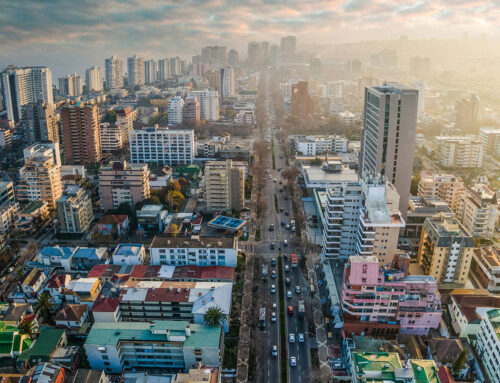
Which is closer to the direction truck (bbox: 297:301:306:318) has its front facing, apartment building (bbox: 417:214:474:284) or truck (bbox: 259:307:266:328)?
the apartment building

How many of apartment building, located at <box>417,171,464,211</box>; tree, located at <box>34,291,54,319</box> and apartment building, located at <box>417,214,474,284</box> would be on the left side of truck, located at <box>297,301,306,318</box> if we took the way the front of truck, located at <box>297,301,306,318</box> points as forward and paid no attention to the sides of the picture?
1

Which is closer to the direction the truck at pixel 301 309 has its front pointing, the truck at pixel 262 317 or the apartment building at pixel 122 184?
the apartment building

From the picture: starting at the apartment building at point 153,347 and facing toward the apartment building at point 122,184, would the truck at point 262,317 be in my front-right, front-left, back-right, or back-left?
front-right

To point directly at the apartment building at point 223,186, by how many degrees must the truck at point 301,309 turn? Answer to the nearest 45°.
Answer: approximately 45° to its left

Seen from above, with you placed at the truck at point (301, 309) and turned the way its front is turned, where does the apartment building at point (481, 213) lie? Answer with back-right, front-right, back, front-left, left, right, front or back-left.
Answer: front-right

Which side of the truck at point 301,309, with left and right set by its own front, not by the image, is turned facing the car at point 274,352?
back

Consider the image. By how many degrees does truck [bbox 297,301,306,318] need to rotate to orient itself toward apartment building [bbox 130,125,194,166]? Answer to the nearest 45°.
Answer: approximately 45° to its left

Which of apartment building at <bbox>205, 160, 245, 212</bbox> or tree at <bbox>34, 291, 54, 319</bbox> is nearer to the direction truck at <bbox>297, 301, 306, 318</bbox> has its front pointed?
the apartment building

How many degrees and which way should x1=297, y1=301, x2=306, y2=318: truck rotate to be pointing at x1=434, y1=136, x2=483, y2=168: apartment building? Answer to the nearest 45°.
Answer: approximately 45° to its right

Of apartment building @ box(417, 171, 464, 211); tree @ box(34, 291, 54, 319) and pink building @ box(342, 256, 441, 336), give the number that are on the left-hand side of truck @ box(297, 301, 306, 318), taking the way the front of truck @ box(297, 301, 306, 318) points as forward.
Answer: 1

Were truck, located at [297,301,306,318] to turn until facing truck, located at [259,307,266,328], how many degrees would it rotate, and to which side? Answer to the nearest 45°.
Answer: approximately 135° to its left

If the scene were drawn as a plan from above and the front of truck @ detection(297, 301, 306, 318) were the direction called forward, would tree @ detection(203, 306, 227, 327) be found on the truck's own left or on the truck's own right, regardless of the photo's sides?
on the truck's own left

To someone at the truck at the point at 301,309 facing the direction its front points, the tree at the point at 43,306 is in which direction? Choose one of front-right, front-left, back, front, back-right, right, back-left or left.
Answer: left

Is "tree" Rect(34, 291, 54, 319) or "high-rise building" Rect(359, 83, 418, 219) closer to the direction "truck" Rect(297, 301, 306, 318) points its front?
the high-rise building

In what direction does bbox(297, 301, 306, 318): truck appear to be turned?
away from the camera

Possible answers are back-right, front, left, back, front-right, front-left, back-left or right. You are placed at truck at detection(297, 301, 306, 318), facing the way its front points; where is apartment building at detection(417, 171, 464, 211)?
front-right
